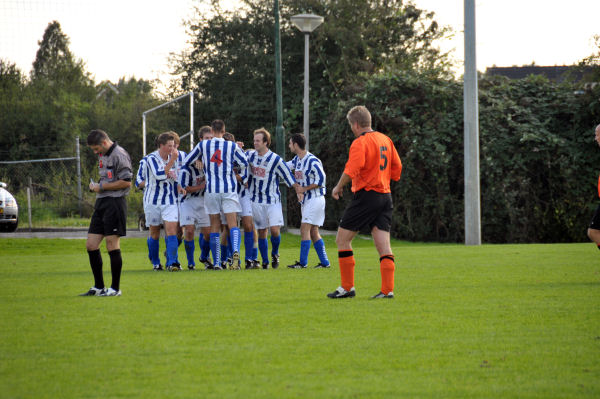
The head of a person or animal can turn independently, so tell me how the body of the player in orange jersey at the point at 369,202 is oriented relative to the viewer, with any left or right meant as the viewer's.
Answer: facing away from the viewer and to the left of the viewer

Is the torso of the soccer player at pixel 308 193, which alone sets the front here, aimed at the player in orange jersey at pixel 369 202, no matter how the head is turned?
no

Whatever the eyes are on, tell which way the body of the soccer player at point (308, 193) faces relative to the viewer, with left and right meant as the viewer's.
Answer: facing the viewer and to the left of the viewer

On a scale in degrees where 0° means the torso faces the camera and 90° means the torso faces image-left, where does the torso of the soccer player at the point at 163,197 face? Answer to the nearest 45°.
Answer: approximately 315°

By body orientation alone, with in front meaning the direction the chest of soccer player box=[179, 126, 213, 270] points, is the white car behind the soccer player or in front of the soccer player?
behind

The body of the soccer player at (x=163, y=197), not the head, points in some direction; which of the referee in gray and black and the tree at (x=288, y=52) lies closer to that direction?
the referee in gray and black

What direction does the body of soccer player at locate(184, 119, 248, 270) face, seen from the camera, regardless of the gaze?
away from the camera

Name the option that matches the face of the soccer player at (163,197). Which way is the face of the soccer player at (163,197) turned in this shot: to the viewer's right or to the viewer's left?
to the viewer's right

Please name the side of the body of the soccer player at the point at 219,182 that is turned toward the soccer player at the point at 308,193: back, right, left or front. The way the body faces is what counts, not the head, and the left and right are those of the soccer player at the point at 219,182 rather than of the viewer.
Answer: right

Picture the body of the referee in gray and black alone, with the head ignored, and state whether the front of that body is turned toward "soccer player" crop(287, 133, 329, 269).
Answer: no

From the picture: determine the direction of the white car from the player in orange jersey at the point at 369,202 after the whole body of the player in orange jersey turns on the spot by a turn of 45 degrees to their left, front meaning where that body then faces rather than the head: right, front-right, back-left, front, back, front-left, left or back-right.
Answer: front-right

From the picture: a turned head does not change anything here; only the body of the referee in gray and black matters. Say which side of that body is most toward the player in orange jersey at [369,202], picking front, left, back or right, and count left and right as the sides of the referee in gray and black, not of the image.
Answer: left

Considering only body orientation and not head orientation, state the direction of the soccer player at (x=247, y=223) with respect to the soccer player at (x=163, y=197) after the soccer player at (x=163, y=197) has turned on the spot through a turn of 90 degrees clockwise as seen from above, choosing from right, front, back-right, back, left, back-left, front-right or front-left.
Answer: back-left

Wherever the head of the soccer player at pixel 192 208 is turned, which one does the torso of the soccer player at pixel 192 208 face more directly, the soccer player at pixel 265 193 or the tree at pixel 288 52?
the soccer player
